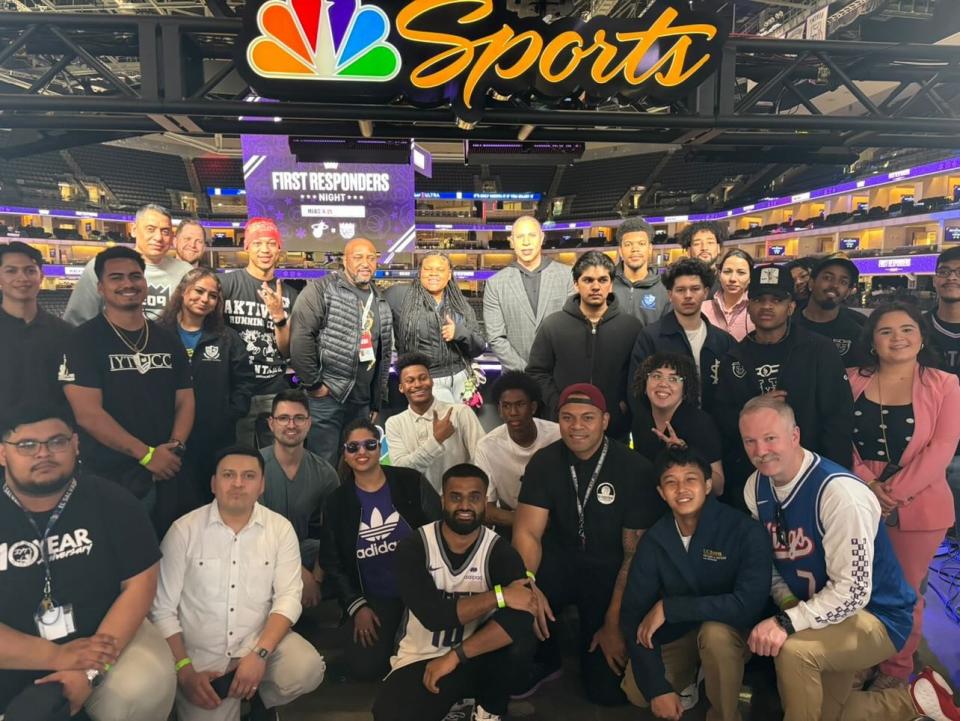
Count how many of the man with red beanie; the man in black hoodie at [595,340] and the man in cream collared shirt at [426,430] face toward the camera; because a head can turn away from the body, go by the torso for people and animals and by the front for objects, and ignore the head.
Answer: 3

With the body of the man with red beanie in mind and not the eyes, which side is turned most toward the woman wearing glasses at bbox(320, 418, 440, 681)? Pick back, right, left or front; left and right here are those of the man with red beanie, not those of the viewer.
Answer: front

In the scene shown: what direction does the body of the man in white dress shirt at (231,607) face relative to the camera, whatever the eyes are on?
toward the camera

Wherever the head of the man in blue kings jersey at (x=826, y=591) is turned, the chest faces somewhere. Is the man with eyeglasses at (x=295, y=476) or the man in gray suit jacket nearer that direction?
the man with eyeglasses

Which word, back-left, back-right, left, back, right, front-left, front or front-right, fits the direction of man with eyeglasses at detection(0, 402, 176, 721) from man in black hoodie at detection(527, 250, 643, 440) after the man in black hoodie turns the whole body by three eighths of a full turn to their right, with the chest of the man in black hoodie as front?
left

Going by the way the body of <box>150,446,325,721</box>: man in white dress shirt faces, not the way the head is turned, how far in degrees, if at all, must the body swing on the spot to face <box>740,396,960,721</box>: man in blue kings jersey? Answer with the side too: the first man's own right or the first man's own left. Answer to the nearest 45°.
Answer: approximately 45° to the first man's own left

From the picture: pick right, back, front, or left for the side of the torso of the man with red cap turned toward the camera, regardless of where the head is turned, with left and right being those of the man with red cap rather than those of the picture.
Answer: front

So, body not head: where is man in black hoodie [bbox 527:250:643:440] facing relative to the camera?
toward the camera

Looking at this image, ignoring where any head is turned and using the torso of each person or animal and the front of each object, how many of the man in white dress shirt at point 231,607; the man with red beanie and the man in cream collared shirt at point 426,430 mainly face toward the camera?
3

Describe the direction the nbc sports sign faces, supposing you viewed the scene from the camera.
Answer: facing the viewer

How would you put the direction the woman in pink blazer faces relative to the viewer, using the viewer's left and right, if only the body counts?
facing the viewer and to the left of the viewer

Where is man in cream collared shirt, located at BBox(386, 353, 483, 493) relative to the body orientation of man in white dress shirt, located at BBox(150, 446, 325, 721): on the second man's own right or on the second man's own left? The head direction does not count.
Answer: on the second man's own left
